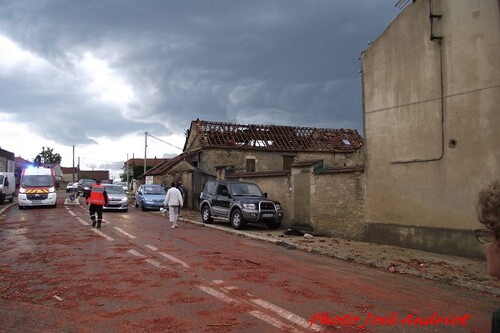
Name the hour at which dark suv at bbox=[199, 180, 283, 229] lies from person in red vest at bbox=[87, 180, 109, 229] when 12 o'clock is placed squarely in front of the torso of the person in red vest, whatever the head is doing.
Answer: The dark suv is roughly at 3 o'clock from the person in red vest.

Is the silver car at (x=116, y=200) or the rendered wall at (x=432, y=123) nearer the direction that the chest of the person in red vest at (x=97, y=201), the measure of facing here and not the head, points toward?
the silver car

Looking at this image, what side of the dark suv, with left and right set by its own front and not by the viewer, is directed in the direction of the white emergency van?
back

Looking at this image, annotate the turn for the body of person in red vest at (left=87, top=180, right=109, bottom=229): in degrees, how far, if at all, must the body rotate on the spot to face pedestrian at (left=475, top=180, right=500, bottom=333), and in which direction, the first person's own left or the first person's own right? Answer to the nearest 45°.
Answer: approximately 180°

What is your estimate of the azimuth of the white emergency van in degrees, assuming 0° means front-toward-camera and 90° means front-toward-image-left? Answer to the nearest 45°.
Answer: approximately 0°

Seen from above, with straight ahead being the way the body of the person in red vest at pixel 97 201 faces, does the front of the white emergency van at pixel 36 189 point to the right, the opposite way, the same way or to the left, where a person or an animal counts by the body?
the opposite way

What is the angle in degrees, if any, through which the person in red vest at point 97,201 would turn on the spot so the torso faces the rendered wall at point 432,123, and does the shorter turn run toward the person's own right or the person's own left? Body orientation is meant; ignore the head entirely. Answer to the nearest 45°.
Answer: approximately 135° to the person's own right

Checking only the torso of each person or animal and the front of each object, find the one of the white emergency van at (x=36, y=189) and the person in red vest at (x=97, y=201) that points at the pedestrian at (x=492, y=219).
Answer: the white emergency van

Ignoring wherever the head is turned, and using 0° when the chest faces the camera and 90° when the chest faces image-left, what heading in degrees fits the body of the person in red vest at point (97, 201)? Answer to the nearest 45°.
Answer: approximately 180°

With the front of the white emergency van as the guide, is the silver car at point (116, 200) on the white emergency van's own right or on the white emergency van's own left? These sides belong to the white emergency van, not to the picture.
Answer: on the white emergency van's own left

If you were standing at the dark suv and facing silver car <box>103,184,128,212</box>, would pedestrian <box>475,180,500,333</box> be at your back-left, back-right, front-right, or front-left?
back-left

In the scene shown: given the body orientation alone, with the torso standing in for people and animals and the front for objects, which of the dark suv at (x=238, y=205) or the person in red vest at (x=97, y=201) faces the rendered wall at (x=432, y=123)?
the dark suv

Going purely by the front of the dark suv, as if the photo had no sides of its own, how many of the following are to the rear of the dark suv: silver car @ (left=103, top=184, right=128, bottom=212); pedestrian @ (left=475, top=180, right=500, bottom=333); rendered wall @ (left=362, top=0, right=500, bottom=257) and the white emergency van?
2
